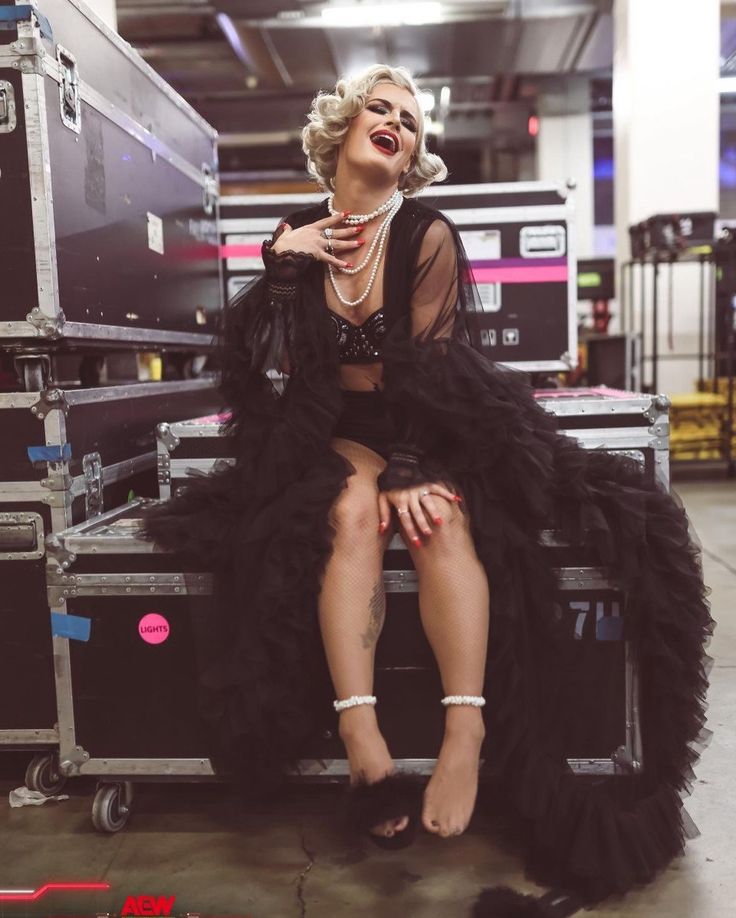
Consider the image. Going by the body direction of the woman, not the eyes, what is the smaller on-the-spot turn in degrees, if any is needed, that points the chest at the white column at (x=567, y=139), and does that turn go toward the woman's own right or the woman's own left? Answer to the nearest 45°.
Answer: approximately 180°

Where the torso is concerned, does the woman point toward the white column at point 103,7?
no

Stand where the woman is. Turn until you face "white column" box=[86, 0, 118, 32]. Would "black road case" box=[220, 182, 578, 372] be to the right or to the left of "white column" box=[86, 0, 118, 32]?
right

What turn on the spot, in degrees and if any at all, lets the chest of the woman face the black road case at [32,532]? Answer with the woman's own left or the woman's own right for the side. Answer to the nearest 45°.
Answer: approximately 90° to the woman's own right

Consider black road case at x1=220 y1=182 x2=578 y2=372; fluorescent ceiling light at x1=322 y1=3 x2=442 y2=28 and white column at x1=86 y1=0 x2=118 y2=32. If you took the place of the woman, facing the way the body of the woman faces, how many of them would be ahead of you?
0

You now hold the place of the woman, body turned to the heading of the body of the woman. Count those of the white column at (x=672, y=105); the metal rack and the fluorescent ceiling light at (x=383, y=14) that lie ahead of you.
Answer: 0

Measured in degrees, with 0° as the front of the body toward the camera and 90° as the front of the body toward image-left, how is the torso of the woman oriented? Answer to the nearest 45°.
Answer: approximately 0°

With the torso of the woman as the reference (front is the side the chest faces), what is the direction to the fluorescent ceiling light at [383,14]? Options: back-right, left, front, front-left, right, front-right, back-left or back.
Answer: back

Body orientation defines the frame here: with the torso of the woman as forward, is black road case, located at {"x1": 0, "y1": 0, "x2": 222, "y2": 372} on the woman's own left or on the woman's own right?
on the woman's own right

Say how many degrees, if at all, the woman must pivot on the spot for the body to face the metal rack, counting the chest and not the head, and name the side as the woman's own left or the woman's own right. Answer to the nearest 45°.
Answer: approximately 180°

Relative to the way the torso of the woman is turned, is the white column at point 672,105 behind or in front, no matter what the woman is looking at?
behind

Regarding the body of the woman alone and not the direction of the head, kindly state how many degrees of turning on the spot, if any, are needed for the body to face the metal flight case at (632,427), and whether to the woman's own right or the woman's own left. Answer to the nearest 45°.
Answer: approximately 135° to the woman's own left

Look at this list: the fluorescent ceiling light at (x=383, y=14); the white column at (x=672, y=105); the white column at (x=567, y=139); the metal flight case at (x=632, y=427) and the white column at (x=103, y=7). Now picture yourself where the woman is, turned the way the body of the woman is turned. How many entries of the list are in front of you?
0

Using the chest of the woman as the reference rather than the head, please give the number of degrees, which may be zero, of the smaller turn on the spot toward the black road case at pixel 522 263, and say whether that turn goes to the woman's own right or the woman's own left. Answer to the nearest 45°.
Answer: approximately 180°

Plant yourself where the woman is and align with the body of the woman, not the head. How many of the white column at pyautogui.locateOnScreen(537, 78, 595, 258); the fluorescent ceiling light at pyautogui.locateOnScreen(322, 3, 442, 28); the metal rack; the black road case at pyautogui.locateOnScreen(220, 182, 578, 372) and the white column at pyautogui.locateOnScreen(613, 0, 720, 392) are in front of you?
0
